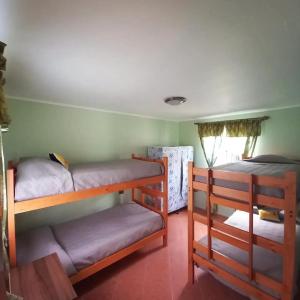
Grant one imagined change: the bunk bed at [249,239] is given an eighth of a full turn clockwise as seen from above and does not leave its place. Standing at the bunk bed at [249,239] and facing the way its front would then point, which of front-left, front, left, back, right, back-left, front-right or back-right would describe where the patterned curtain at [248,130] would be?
right

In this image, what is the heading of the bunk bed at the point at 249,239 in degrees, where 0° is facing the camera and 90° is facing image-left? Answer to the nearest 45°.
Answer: approximately 45°

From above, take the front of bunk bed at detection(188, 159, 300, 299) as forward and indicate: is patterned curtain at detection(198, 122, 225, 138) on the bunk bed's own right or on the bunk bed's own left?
on the bunk bed's own right

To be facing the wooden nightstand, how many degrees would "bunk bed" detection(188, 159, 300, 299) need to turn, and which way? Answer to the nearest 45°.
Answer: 0° — it already faces it
